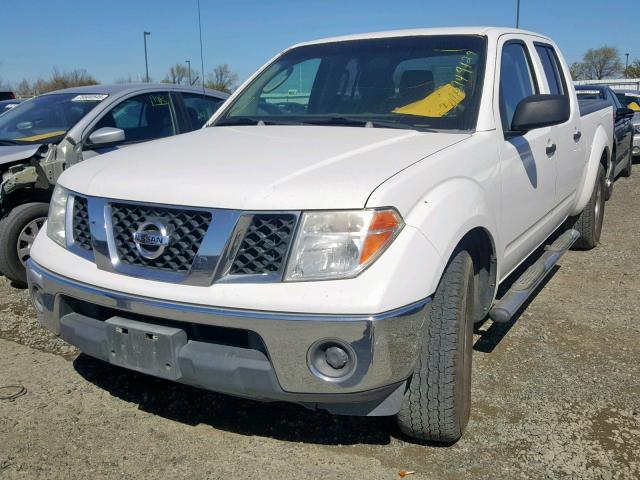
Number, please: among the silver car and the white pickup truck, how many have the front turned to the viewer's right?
0

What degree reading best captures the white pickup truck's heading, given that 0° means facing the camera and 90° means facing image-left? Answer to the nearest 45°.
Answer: approximately 45°

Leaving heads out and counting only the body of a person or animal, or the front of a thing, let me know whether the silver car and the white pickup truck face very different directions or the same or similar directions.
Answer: same or similar directions

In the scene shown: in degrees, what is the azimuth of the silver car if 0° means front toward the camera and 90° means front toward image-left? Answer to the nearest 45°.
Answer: approximately 45°

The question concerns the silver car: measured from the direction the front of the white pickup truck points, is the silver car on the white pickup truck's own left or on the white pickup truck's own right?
on the white pickup truck's own right

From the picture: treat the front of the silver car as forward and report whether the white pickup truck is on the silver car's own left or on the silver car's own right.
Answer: on the silver car's own left
